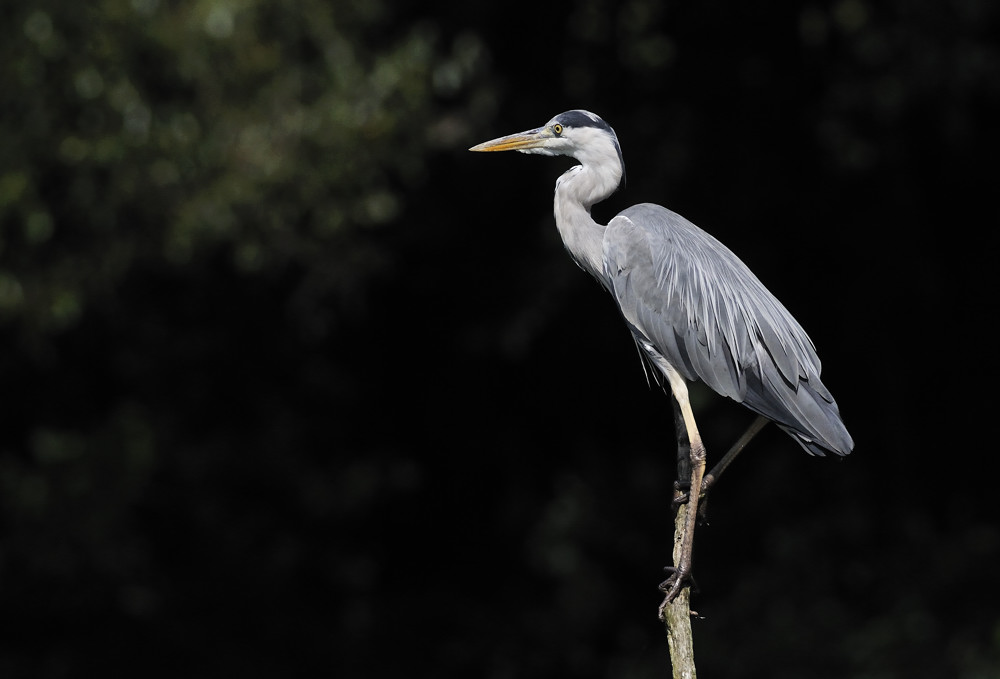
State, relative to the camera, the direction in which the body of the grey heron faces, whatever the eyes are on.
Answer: to the viewer's left
